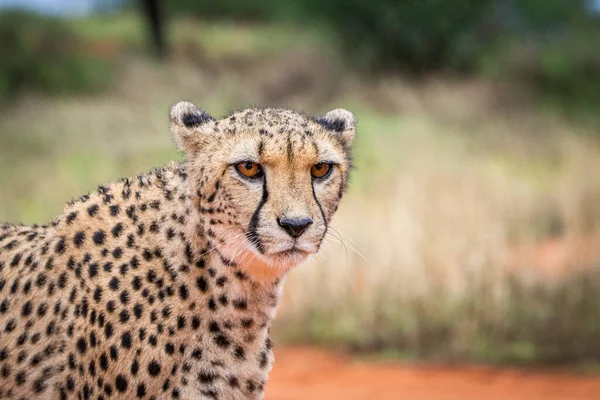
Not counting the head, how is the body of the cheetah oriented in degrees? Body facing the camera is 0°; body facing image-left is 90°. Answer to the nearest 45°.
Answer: approximately 315°

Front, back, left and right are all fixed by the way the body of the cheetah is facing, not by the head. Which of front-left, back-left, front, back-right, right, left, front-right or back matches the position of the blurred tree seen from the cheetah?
back-left
